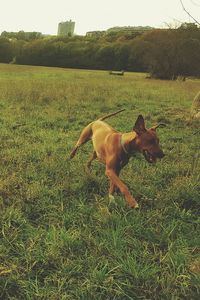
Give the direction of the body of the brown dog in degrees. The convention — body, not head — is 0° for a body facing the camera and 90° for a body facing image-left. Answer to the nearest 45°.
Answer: approximately 315°
